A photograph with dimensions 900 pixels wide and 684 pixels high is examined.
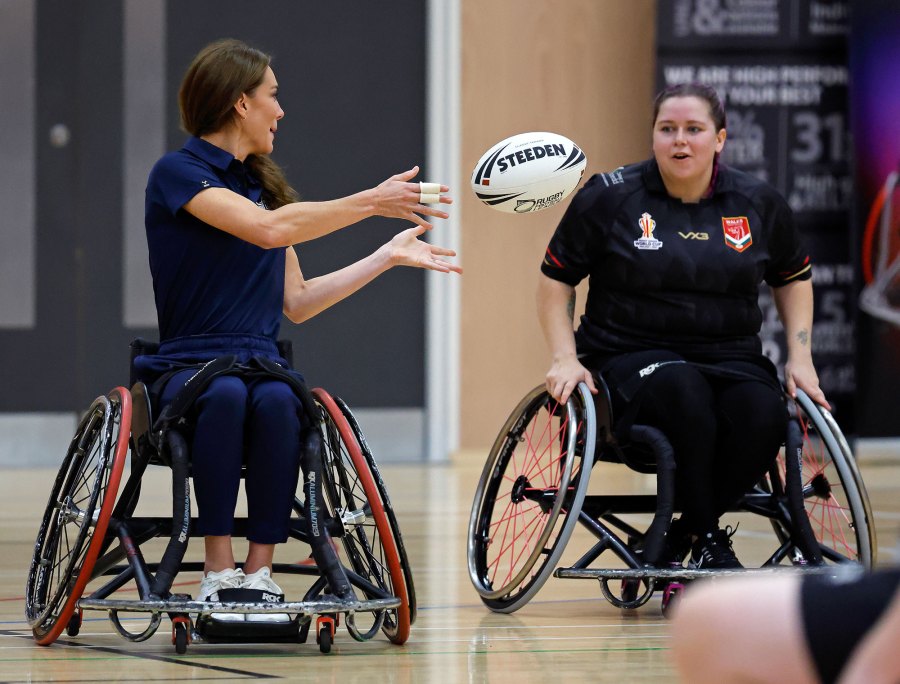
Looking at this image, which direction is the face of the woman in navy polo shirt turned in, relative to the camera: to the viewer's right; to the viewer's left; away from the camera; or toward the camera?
to the viewer's right

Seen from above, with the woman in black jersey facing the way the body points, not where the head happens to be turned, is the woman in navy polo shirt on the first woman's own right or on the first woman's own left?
on the first woman's own right

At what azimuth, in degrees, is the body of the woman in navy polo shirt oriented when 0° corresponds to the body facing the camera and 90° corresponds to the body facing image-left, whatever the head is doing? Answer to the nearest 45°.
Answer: approximately 315°

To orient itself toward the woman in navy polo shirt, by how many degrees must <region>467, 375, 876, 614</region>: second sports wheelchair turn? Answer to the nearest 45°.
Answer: approximately 90° to its right

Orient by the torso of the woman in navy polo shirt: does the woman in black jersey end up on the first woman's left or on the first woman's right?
on the first woman's left

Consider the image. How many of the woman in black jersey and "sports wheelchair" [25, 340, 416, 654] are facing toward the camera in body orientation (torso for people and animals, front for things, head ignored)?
2

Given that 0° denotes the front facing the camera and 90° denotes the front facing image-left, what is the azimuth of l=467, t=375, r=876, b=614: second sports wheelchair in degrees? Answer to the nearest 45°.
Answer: approximately 315°

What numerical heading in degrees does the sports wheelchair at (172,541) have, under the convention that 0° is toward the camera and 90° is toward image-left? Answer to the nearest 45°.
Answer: approximately 0°

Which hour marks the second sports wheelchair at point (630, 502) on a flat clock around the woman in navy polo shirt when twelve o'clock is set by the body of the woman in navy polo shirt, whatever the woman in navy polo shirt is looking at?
The second sports wheelchair is roughly at 10 o'clock from the woman in navy polo shirt.
